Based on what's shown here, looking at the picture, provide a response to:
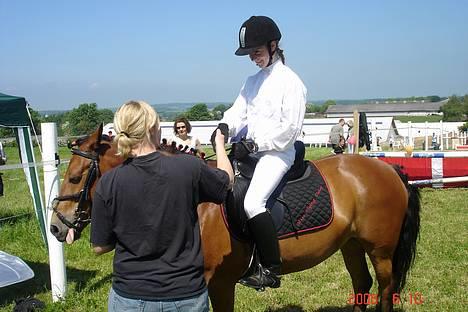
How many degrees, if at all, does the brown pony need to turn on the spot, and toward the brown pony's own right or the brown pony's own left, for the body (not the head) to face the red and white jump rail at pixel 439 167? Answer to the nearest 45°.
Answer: approximately 135° to the brown pony's own right

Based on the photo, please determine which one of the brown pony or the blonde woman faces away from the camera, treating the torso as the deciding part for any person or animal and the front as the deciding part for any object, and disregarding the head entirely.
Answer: the blonde woman

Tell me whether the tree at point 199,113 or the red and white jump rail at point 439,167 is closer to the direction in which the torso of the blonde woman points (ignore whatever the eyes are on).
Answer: the tree

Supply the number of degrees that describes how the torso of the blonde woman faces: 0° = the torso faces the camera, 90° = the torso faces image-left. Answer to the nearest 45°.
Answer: approximately 180°

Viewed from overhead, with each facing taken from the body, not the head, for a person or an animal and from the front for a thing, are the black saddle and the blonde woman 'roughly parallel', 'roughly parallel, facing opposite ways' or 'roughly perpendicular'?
roughly perpendicular

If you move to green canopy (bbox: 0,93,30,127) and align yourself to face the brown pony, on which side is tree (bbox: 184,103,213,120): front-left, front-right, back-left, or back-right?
back-left

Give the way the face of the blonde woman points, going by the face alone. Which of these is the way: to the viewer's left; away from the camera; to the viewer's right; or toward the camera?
away from the camera

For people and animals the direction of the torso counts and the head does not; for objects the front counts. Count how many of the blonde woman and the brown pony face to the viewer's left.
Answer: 1

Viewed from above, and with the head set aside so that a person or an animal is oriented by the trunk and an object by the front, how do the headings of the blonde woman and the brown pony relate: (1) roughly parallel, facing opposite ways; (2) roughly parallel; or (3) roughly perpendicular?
roughly perpendicular

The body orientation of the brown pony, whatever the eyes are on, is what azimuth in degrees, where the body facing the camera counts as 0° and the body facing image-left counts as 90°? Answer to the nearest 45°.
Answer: approximately 90°

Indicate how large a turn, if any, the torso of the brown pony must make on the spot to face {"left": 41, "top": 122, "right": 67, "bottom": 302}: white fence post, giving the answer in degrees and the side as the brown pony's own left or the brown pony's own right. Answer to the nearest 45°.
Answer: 0° — it already faces it

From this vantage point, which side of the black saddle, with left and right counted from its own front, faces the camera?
left

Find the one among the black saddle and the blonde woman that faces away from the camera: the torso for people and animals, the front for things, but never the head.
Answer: the blonde woman
